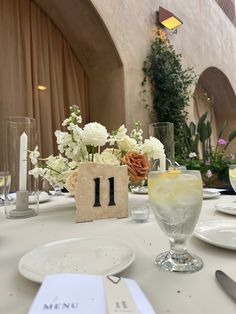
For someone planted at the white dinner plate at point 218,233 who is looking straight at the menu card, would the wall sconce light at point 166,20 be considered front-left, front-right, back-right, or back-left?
back-right

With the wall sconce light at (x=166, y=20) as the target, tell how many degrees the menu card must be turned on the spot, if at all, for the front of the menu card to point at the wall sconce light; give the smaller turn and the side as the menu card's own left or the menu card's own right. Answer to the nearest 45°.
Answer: approximately 180°

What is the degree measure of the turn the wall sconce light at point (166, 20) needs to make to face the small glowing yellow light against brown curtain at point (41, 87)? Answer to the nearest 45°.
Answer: approximately 90° to its right

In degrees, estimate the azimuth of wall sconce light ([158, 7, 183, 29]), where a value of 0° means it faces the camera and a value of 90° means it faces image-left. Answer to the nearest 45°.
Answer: approximately 315°

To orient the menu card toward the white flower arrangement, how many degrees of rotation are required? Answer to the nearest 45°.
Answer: approximately 180°

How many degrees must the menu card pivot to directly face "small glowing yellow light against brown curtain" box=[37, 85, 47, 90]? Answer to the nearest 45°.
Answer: approximately 180°

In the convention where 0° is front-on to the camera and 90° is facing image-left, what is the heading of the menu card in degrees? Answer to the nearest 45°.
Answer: approximately 0°

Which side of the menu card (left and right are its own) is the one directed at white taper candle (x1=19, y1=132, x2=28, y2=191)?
back
